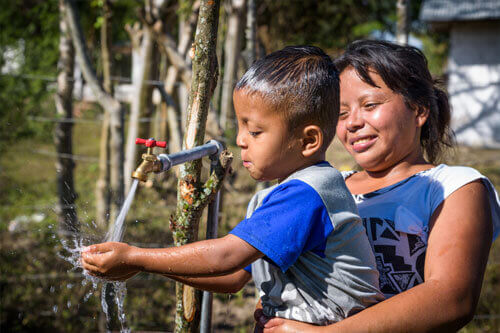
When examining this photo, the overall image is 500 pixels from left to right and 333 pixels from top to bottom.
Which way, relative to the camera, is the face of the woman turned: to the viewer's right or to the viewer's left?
to the viewer's left

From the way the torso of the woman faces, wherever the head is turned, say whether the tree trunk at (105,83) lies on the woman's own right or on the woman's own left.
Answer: on the woman's own right

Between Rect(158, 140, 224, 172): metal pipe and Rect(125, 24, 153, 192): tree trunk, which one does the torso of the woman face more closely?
the metal pipe

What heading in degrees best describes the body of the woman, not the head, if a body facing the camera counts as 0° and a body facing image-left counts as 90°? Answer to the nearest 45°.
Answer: approximately 45°

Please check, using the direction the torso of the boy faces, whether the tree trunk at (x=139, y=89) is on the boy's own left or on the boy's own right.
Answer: on the boy's own right

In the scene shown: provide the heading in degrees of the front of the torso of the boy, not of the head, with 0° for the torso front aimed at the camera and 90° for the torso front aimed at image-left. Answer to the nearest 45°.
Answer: approximately 90°

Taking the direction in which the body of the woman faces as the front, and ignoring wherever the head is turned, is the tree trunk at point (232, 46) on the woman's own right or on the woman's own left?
on the woman's own right

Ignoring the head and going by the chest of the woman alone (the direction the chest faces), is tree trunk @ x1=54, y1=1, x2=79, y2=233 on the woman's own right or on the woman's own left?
on the woman's own right
